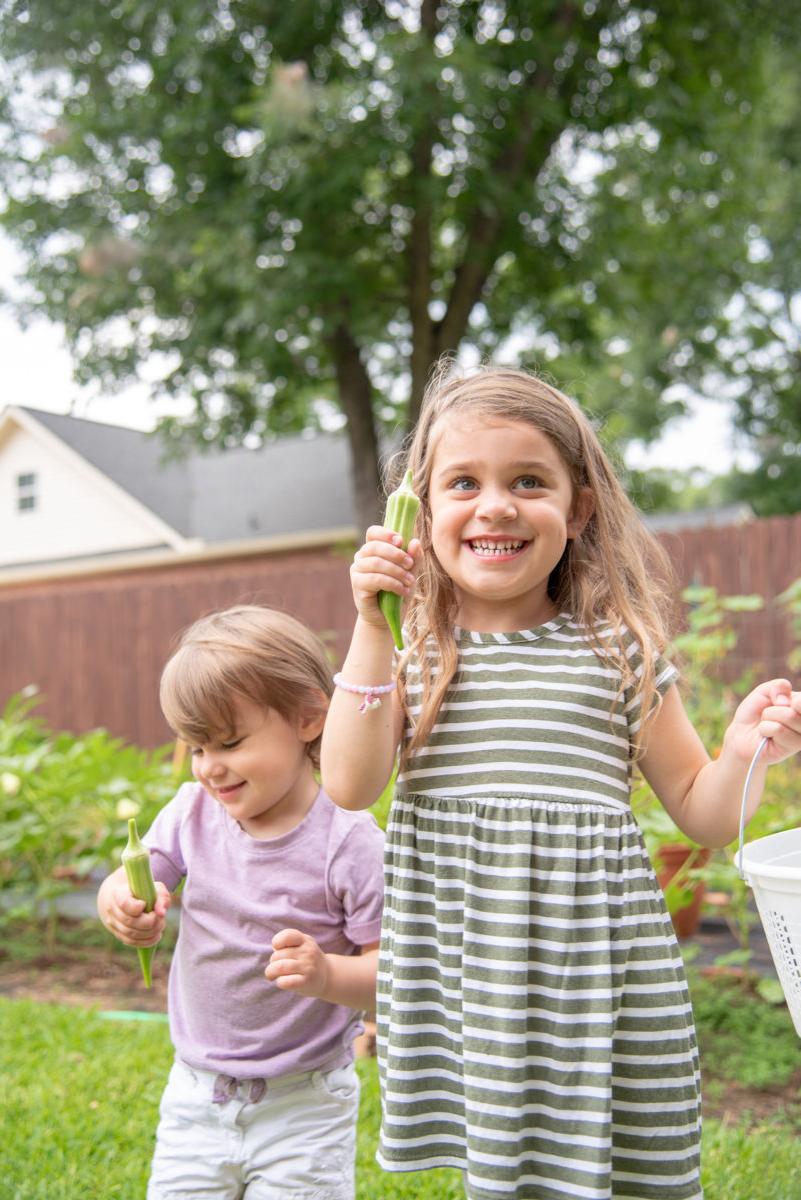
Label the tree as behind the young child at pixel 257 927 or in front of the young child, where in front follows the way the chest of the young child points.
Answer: behind

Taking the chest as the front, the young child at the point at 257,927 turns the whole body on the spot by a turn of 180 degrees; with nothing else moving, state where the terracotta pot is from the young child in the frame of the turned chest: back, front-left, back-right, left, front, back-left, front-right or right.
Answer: front

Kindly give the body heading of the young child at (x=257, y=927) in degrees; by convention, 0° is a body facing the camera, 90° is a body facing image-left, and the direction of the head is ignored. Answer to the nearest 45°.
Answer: approximately 45°

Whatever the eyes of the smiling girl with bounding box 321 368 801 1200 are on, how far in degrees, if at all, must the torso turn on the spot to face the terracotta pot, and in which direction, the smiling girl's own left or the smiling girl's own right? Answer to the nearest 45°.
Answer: approximately 180°

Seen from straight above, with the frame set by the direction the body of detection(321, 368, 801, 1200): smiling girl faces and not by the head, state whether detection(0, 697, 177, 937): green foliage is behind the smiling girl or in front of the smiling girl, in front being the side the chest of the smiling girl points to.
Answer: behind

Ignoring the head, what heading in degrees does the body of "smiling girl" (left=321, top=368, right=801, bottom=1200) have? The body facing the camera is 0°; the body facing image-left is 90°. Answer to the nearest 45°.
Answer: approximately 0°

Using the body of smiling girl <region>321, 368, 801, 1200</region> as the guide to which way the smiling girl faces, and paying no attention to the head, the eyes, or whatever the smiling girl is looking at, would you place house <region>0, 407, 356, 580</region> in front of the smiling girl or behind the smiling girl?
behind
